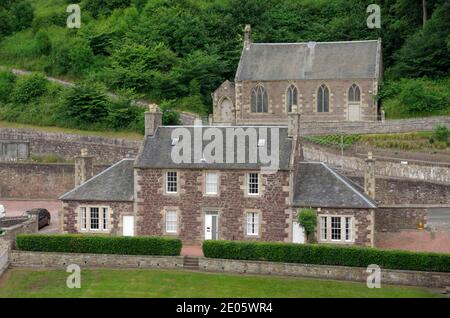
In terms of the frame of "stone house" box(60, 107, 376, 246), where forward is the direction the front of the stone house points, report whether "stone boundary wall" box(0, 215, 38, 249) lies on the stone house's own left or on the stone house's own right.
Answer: on the stone house's own right

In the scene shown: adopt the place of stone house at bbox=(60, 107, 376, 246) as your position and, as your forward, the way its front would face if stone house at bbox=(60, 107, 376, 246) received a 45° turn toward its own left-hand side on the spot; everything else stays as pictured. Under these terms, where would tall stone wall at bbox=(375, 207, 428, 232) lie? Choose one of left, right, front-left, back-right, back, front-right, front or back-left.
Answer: front-left

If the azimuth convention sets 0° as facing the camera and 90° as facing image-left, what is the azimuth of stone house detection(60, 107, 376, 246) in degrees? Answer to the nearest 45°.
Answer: approximately 0°
